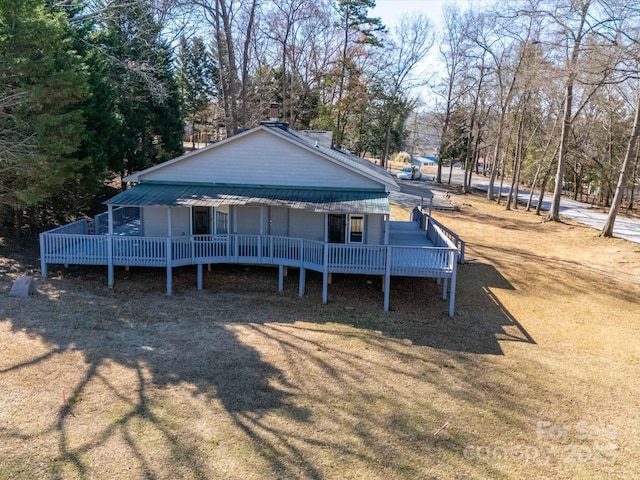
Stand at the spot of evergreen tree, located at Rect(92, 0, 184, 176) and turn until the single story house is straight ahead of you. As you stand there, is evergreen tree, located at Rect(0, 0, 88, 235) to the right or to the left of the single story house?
right

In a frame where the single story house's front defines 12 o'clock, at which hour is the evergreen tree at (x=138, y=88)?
The evergreen tree is roughly at 5 o'clock from the single story house.

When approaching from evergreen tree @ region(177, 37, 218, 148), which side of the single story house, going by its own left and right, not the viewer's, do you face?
back

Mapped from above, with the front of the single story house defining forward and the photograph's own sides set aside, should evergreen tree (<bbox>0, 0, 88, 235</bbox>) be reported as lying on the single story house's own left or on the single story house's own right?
on the single story house's own right

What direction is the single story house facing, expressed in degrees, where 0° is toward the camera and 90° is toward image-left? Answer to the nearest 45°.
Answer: approximately 0°
